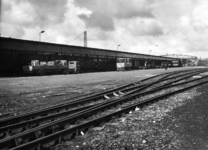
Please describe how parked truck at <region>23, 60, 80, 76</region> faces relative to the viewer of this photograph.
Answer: facing to the right of the viewer
